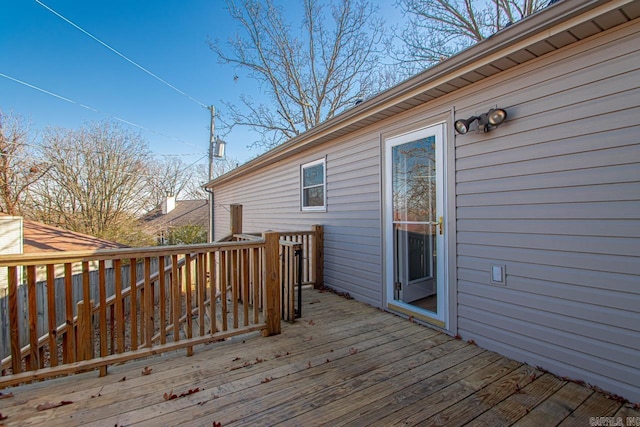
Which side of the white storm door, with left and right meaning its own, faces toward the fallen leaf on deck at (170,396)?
front

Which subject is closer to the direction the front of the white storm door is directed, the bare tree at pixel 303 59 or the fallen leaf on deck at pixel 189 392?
the fallen leaf on deck

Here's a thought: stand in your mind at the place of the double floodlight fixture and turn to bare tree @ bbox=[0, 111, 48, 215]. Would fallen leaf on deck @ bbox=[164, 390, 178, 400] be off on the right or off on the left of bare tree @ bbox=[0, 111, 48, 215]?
left

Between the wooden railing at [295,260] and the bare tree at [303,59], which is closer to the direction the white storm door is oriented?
the wooden railing

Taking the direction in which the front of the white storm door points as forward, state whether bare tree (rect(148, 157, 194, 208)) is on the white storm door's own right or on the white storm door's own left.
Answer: on the white storm door's own right

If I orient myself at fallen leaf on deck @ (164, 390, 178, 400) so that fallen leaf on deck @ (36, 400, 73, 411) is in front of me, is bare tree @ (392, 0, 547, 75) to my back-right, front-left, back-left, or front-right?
back-right

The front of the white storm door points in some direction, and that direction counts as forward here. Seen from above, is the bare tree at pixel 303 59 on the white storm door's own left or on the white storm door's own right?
on the white storm door's own right

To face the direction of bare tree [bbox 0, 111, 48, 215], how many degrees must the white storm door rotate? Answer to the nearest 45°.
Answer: approximately 45° to its right

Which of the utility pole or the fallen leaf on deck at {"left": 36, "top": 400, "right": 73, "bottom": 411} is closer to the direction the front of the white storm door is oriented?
the fallen leaf on deck

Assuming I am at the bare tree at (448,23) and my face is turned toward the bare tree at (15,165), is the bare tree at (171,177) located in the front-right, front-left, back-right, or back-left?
front-right

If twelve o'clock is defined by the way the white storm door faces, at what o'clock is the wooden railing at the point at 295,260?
The wooden railing is roughly at 2 o'clock from the white storm door.

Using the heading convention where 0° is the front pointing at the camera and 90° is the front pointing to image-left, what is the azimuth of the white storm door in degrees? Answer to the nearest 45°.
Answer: approximately 45°

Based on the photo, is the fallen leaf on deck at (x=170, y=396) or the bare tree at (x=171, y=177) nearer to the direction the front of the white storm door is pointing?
the fallen leaf on deck
